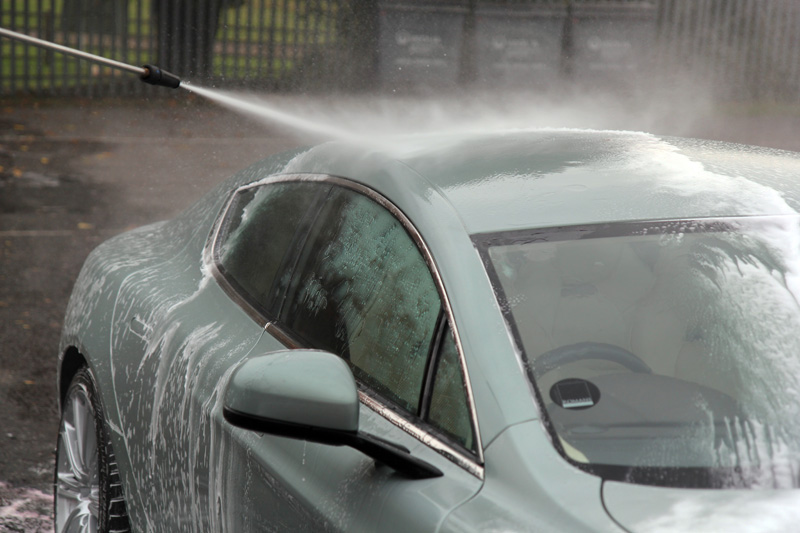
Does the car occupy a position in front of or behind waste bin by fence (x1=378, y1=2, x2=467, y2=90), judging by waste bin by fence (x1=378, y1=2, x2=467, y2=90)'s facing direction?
in front

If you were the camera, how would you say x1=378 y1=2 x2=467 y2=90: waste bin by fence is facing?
facing the viewer

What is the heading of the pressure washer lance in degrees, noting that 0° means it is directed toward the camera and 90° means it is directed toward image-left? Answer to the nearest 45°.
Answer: approximately 270°

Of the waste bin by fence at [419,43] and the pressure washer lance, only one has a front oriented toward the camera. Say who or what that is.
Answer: the waste bin by fence

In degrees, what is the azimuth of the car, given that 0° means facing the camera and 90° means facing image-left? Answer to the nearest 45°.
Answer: approximately 315°

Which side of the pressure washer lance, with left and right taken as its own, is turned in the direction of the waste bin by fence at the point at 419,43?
left

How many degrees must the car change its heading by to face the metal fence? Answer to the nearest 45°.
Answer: approximately 135° to its left

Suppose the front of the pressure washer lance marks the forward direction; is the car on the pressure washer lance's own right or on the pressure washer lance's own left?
on the pressure washer lance's own right

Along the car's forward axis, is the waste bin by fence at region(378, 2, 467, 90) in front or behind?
behind

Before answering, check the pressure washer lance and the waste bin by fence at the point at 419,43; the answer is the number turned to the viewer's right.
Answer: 1

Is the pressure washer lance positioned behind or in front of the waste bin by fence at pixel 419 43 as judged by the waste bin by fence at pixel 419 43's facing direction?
in front

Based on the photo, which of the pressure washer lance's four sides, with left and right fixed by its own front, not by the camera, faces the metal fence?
left

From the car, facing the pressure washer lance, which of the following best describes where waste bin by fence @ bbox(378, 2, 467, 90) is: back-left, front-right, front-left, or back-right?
front-right
